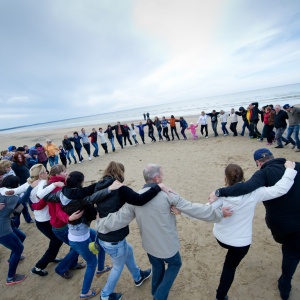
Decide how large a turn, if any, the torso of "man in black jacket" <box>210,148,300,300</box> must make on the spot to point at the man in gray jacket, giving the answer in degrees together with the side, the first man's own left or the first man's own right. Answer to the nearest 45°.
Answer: approximately 90° to the first man's own left

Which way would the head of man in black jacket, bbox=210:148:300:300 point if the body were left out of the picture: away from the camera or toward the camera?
away from the camera

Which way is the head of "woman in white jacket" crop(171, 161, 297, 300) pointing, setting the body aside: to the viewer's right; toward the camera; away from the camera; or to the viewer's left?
away from the camera

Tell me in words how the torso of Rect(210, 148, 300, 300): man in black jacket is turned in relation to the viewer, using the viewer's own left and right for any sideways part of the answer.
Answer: facing away from the viewer and to the left of the viewer

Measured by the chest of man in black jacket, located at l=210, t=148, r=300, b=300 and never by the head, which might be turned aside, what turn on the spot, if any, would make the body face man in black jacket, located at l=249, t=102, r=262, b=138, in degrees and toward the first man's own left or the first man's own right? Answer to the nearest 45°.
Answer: approximately 45° to the first man's own right
